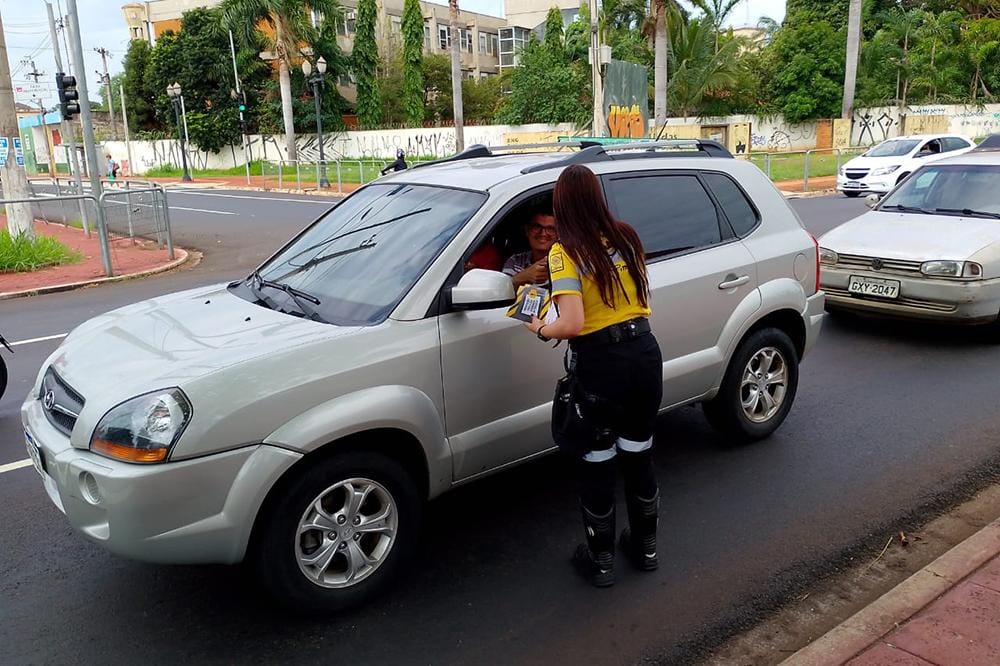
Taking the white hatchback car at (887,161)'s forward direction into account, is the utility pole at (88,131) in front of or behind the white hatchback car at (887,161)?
in front

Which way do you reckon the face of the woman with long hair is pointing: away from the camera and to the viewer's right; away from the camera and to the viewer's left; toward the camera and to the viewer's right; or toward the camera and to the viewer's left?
away from the camera and to the viewer's left

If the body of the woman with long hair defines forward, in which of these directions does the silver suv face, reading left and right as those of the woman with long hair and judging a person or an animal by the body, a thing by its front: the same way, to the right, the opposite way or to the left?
to the left

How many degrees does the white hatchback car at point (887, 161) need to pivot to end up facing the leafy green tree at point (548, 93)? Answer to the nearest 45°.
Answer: approximately 90° to its right

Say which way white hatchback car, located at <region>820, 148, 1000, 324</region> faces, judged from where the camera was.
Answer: facing the viewer and to the left of the viewer

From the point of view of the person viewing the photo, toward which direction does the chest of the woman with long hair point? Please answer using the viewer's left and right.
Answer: facing away from the viewer and to the left of the viewer

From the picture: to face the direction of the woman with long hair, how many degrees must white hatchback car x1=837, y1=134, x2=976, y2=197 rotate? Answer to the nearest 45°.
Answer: approximately 45° to its left

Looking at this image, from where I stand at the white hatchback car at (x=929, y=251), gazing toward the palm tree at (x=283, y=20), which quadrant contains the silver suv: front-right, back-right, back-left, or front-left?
back-left

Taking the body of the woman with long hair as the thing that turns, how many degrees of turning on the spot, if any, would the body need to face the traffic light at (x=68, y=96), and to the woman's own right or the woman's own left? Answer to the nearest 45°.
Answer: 0° — they already face it

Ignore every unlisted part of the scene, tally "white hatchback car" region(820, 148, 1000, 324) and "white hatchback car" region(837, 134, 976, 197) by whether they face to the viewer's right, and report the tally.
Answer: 0

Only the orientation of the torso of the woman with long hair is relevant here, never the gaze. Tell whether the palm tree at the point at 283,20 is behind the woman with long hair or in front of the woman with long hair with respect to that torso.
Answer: in front

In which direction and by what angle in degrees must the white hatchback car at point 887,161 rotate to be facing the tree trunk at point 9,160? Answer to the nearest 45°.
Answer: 0° — it already faces it

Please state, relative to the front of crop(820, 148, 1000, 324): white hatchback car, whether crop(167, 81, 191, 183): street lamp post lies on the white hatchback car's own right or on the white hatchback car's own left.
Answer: on the white hatchback car's own right

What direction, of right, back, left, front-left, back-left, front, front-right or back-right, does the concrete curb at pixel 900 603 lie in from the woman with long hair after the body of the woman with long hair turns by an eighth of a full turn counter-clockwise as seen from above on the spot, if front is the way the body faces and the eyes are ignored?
back

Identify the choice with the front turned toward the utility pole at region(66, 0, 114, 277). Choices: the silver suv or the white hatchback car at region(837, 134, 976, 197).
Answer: the white hatchback car
